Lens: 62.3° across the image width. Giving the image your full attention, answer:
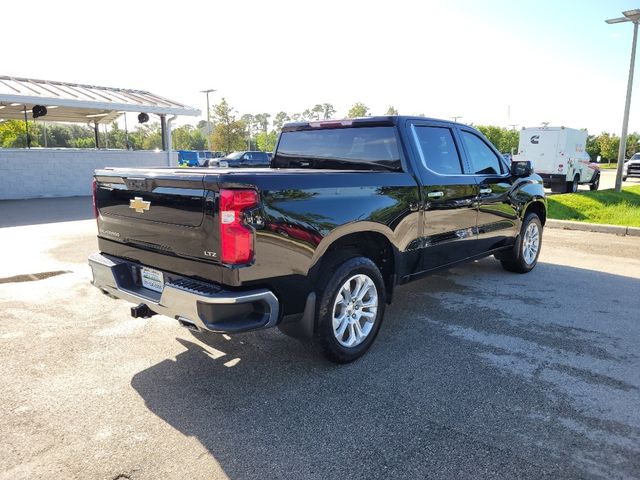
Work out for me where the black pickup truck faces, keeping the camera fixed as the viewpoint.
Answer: facing away from the viewer and to the right of the viewer

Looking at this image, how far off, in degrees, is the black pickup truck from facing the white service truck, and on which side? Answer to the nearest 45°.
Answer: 0° — it already faces it

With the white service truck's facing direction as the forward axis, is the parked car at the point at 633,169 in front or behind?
in front

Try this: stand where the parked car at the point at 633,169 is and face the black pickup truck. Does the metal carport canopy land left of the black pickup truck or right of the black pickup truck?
right

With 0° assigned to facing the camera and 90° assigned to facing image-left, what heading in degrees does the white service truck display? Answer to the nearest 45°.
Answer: approximately 225°

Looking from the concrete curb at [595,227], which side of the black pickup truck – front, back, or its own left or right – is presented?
front

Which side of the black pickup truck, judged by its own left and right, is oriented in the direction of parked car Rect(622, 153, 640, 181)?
front

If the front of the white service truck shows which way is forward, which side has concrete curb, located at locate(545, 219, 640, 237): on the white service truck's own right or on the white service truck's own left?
on the white service truck's own right

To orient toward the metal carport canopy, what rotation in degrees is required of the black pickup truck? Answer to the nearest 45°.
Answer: approximately 90° to its left

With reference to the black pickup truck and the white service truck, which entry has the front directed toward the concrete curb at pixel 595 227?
the black pickup truck

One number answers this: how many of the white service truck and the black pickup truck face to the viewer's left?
0
